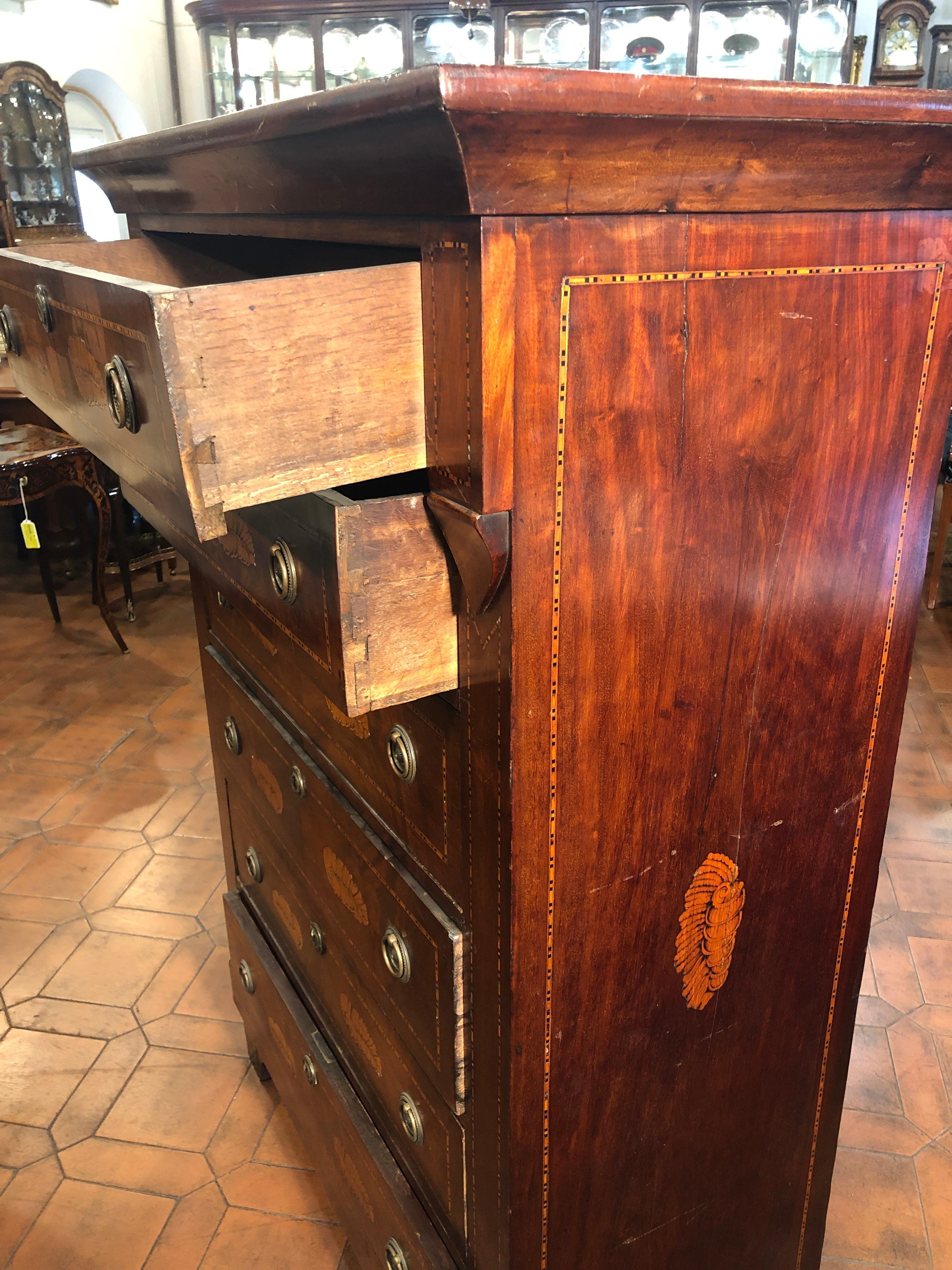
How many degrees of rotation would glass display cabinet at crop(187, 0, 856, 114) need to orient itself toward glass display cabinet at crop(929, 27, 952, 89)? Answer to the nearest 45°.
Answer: approximately 90° to its left

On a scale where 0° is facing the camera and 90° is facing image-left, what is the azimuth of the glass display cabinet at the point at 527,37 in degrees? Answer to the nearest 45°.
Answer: approximately 0°

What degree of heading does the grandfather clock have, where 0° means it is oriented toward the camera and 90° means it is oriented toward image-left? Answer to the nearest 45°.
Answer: approximately 0°

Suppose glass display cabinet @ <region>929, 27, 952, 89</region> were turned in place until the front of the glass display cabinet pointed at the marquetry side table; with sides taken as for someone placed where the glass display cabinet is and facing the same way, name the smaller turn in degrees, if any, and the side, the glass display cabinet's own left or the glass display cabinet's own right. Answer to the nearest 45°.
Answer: approximately 45° to the glass display cabinet's own right

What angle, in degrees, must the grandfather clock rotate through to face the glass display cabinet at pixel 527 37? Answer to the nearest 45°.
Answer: approximately 45° to its right

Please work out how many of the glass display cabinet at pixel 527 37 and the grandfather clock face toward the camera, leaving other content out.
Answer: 2

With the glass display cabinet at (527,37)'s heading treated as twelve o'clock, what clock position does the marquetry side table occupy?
The marquetry side table is roughly at 1 o'clock from the glass display cabinet.

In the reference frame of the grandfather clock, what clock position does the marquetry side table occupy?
The marquetry side table is roughly at 1 o'clock from the grandfather clock.

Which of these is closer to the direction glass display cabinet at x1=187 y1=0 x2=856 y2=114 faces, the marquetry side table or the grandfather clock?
the marquetry side table
